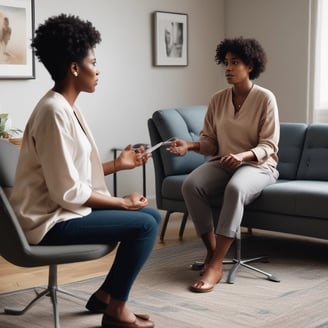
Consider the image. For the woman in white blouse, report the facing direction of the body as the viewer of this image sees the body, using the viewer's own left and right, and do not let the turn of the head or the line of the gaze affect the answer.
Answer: facing to the right of the viewer

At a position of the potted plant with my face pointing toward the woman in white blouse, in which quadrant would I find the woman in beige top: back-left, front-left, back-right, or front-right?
front-left

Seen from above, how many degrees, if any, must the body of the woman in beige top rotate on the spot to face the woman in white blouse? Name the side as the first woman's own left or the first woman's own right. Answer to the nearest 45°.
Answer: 0° — they already face them

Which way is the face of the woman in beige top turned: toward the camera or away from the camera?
toward the camera

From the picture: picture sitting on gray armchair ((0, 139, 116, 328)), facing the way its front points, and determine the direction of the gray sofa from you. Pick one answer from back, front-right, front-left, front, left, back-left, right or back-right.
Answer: front-left

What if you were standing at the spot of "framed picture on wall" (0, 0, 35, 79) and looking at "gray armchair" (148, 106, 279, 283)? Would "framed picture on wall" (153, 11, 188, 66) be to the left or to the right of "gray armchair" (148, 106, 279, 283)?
left

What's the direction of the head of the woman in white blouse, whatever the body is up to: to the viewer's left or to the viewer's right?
to the viewer's right

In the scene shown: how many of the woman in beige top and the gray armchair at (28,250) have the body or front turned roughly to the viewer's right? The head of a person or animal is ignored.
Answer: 1

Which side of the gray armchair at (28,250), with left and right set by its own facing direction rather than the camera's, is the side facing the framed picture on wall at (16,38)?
left

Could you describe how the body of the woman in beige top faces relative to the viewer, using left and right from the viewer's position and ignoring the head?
facing the viewer and to the left of the viewer

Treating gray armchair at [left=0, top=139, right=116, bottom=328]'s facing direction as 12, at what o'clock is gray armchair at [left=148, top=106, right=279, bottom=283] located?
gray armchair at [left=148, top=106, right=279, bottom=283] is roughly at 10 o'clock from gray armchair at [left=0, top=139, right=116, bottom=328].

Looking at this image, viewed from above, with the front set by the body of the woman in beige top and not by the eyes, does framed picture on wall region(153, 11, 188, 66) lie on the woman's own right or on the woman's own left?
on the woman's own right

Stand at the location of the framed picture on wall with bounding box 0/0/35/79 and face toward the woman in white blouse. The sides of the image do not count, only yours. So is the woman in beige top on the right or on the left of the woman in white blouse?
left

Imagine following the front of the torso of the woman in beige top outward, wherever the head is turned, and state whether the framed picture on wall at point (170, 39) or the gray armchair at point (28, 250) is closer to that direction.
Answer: the gray armchair

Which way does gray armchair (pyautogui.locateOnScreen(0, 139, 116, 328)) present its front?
to the viewer's right

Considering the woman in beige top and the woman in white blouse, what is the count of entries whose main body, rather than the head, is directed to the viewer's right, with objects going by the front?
1
